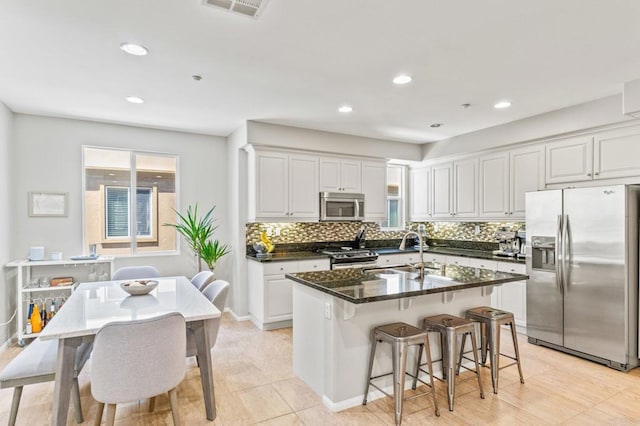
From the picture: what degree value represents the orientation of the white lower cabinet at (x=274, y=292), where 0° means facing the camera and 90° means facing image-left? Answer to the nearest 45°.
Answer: approximately 315°

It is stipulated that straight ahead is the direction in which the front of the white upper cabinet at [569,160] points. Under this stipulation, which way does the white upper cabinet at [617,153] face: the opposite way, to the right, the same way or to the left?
the same way

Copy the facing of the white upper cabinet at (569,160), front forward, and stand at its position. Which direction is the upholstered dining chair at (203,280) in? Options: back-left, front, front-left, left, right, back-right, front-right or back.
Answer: front

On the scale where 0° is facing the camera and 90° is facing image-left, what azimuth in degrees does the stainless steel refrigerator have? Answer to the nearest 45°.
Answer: approximately 45°

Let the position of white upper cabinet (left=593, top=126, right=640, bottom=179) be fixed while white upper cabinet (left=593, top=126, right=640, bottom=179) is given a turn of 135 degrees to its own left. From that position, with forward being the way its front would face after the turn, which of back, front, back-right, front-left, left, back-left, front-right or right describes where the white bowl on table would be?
back-right

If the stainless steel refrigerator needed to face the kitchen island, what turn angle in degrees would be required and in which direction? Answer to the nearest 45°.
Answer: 0° — it already faces it

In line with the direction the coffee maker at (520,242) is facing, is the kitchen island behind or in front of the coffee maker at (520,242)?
in front

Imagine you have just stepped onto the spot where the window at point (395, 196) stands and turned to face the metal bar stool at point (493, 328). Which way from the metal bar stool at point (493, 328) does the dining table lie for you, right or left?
right

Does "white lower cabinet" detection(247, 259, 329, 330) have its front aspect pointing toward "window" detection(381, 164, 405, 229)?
no

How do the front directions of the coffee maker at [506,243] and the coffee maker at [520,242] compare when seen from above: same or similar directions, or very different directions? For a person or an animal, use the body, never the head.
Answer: same or similar directions

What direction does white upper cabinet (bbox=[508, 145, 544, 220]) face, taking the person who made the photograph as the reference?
facing the viewer and to the left of the viewer

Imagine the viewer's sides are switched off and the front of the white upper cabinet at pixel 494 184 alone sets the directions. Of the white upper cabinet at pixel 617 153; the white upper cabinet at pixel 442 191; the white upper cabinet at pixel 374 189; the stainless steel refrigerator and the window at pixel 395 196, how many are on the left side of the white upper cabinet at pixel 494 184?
2

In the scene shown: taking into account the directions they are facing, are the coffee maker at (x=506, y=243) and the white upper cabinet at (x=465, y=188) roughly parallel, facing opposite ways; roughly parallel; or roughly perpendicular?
roughly parallel

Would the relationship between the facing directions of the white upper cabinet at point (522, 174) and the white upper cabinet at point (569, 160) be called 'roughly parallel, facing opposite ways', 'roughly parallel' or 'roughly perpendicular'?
roughly parallel

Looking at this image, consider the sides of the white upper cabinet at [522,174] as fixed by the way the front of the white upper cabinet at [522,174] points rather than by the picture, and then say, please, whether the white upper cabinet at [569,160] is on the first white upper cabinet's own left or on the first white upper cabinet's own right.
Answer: on the first white upper cabinet's own left

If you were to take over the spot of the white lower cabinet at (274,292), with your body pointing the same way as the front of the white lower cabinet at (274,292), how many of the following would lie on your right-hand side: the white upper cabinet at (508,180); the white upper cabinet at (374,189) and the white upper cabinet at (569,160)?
0

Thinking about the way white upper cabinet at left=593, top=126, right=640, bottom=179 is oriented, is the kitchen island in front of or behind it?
in front
